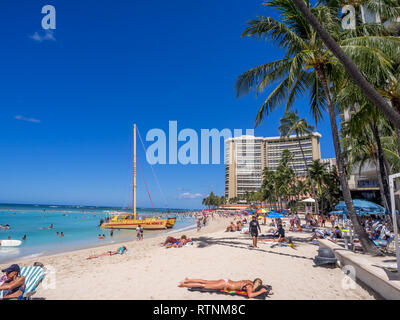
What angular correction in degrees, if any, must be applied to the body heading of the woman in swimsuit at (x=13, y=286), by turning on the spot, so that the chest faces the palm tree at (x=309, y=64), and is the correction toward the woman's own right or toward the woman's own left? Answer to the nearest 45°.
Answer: approximately 180°

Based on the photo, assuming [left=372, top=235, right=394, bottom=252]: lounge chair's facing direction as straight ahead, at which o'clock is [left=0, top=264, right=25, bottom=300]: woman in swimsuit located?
The woman in swimsuit is roughly at 10 o'clock from the lounge chair.

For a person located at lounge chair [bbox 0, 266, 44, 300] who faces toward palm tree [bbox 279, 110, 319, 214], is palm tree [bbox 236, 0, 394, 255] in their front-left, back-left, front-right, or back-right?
front-right

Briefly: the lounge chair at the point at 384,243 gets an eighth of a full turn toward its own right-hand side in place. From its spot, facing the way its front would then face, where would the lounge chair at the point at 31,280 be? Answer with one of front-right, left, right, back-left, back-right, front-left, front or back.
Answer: left

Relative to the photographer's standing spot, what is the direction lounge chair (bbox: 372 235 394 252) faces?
facing to the left of the viewer

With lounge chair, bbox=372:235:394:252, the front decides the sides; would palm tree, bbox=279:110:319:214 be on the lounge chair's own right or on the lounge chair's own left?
on the lounge chair's own right
